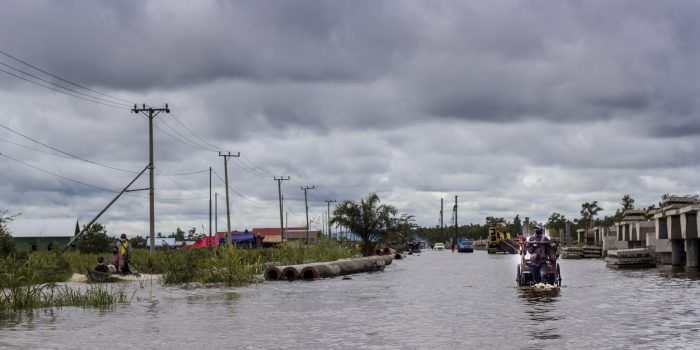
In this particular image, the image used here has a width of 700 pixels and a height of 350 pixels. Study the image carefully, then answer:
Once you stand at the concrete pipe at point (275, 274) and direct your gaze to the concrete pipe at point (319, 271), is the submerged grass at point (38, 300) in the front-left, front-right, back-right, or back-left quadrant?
back-right

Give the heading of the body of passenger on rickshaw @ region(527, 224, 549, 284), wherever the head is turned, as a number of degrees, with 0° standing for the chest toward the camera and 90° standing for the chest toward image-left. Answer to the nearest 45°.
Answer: approximately 0°

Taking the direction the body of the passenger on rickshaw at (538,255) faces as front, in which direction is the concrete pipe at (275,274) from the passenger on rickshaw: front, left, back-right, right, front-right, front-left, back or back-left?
back-right

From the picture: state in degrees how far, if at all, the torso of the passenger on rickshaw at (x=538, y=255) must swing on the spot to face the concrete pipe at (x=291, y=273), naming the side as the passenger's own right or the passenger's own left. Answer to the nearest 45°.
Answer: approximately 135° to the passenger's own right

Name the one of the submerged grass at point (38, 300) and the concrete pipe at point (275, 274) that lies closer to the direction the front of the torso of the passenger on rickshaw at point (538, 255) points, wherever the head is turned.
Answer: the submerged grass

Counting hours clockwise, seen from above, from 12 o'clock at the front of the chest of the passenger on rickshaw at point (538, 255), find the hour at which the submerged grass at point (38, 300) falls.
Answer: The submerged grass is roughly at 2 o'clock from the passenger on rickshaw.

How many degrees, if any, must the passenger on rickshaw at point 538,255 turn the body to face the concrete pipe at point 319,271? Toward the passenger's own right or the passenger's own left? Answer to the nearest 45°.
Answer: approximately 135° to the passenger's own right

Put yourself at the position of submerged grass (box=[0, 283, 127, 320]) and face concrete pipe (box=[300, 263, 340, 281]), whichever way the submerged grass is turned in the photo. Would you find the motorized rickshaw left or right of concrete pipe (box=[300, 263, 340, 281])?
right

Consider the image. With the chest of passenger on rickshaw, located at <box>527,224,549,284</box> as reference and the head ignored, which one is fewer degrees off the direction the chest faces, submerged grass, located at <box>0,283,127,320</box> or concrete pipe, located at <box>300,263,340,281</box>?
the submerged grass
